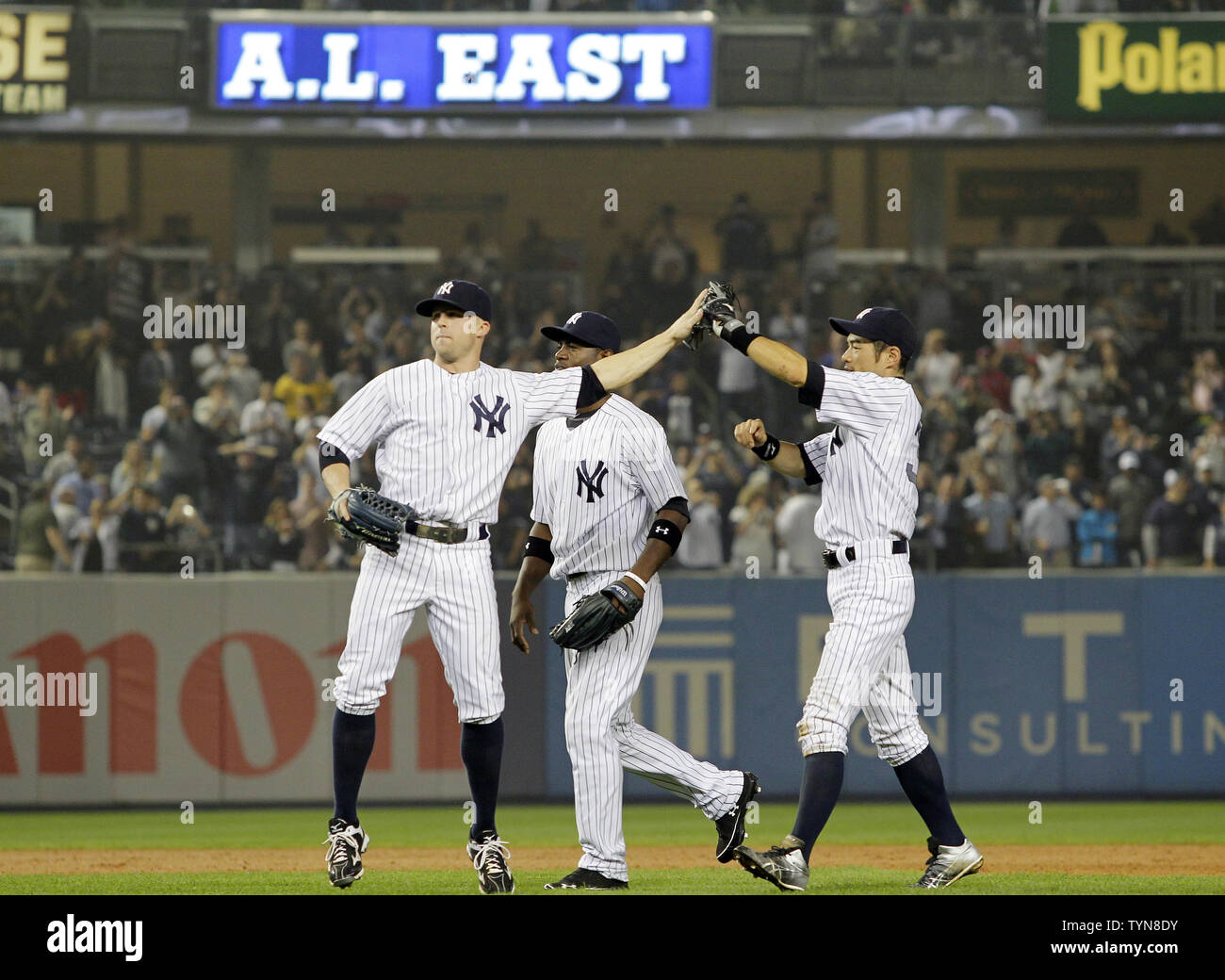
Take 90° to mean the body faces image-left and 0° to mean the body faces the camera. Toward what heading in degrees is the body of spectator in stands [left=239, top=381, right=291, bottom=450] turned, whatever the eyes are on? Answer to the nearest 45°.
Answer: approximately 0°

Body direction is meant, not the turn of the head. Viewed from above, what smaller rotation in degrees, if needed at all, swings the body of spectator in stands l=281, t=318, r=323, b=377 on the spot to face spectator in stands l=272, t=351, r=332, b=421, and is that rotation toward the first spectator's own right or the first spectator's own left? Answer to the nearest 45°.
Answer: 0° — they already face them

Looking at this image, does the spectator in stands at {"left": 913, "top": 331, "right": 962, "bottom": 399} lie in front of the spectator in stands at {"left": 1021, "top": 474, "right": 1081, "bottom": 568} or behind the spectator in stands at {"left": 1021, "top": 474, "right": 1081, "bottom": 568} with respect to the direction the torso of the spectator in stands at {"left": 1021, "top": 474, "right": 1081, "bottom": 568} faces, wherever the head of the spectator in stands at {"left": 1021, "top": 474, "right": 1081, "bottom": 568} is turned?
behind

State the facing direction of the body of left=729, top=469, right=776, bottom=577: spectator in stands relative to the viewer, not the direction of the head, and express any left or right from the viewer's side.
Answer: facing the viewer

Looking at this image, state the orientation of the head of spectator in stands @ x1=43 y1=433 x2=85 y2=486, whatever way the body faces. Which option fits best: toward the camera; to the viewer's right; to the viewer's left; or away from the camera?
toward the camera

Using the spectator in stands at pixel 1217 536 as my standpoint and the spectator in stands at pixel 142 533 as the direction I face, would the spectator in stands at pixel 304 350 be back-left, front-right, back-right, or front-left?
front-right

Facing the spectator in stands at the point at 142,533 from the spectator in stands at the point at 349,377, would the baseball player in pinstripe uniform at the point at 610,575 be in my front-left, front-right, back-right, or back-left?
front-left

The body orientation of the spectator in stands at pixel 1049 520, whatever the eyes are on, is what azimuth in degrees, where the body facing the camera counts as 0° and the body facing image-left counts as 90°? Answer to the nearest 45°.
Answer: approximately 0°

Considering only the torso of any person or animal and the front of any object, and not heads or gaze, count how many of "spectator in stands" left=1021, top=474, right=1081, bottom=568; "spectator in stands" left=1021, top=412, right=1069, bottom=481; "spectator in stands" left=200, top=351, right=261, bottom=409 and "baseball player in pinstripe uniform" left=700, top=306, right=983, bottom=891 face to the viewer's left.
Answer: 1

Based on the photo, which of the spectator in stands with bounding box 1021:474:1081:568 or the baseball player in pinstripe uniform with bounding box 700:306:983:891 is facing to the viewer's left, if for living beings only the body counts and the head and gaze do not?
the baseball player in pinstripe uniform

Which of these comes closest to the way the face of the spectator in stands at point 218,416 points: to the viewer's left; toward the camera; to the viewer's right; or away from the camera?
toward the camera

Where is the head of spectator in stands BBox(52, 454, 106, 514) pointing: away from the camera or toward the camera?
toward the camera

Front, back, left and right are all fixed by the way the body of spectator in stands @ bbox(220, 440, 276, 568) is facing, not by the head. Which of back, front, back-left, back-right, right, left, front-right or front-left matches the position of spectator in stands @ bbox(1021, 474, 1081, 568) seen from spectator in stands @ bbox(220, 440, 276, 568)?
left

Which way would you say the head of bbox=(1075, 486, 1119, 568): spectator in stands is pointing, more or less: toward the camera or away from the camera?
toward the camera

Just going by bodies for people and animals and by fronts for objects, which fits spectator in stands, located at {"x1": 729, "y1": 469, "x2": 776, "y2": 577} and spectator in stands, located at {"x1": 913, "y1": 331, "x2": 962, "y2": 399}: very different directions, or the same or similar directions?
same or similar directions

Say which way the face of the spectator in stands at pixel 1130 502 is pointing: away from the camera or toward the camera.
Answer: toward the camera

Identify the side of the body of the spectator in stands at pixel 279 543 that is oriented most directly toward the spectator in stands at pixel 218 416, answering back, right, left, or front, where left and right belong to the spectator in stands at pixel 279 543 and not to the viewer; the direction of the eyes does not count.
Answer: back

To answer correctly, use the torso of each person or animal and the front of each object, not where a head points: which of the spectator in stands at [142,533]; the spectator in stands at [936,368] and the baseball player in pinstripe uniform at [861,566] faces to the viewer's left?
the baseball player in pinstripe uniform

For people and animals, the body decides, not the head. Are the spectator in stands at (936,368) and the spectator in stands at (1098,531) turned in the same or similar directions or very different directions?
same or similar directions

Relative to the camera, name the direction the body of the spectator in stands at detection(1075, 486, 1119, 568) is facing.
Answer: toward the camera

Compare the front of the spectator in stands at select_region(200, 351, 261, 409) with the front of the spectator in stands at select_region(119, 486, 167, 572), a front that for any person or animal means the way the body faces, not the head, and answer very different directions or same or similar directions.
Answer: same or similar directions

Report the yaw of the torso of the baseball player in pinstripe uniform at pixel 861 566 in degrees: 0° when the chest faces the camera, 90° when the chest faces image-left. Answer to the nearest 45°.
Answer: approximately 90°

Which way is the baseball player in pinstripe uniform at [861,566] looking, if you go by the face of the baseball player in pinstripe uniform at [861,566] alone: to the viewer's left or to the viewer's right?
to the viewer's left
